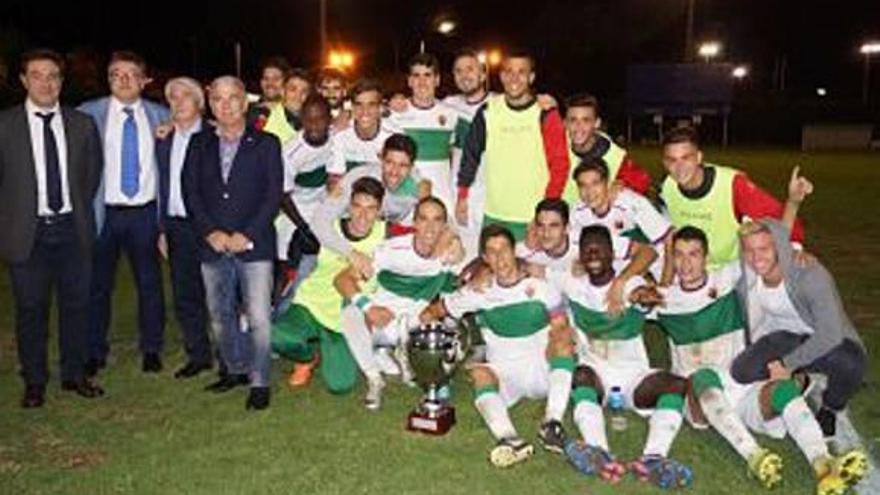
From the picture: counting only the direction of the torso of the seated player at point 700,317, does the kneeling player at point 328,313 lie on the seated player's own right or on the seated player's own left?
on the seated player's own right

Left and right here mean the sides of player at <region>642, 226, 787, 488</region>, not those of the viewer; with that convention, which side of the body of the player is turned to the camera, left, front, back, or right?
front

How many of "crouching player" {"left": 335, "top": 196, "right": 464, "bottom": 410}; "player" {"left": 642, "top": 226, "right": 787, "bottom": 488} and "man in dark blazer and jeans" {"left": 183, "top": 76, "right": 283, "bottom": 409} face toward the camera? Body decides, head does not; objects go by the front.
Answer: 3

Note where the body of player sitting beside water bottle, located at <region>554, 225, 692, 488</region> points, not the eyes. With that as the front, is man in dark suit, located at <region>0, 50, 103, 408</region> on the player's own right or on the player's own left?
on the player's own right

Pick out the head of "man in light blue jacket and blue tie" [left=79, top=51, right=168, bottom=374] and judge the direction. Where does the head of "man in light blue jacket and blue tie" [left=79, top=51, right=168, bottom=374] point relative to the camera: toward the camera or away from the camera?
toward the camera

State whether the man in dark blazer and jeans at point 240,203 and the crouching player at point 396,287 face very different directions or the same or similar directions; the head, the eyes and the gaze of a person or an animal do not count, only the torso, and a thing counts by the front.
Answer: same or similar directions

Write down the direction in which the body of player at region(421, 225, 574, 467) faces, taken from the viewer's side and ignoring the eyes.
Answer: toward the camera

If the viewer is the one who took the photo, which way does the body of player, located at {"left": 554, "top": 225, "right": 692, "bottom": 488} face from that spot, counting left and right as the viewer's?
facing the viewer

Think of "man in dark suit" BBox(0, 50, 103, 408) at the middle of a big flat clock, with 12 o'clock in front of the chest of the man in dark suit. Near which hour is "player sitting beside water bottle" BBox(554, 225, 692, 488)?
The player sitting beside water bottle is roughly at 10 o'clock from the man in dark suit.

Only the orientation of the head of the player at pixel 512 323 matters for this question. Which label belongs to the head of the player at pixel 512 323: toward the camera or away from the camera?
toward the camera
